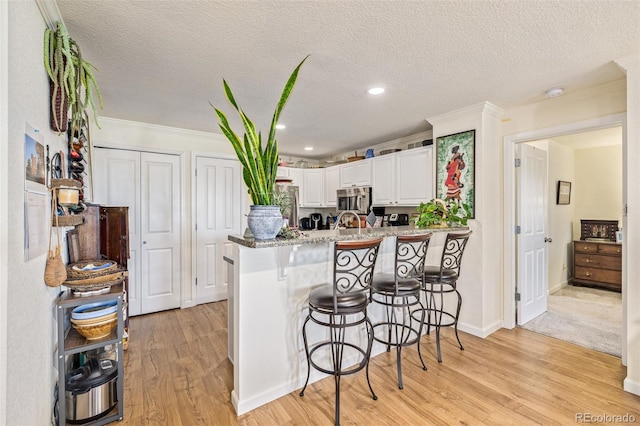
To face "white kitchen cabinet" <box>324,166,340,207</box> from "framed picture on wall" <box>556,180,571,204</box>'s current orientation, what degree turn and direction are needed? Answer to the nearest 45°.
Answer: approximately 90° to its right

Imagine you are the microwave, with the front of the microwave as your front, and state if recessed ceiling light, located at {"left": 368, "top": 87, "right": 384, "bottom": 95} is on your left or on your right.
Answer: on your left

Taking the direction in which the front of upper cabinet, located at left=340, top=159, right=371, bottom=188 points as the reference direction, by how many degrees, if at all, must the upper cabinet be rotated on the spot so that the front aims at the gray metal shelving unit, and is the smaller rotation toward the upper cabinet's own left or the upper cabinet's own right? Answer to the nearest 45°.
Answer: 0° — it already faces it

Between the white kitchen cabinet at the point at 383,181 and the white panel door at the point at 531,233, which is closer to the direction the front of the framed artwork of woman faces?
the white kitchen cabinet

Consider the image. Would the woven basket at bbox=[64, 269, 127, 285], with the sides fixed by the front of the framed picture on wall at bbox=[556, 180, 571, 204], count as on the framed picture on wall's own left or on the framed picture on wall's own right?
on the framed picture on wall's own right

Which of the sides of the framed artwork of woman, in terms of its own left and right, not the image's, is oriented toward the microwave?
right
